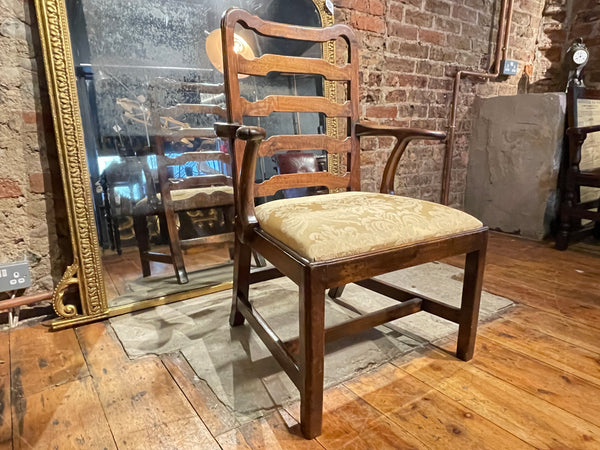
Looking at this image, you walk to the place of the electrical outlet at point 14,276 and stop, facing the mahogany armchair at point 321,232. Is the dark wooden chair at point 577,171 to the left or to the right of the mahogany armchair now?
left

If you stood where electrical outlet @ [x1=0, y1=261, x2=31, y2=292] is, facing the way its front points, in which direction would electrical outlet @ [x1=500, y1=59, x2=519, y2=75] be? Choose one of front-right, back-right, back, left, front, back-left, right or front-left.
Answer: left

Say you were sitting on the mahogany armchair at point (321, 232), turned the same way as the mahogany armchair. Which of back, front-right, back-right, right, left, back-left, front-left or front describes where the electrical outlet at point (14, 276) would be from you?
back-right

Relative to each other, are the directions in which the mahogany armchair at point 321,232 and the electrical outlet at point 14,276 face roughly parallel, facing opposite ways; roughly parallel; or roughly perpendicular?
roughly parallel

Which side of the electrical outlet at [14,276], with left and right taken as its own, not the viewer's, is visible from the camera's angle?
front

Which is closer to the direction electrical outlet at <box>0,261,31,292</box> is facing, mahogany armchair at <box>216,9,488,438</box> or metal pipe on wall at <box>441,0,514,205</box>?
the mahogany armchair

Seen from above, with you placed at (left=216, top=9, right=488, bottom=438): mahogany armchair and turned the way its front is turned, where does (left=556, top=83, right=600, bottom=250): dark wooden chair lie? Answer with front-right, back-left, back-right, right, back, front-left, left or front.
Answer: left

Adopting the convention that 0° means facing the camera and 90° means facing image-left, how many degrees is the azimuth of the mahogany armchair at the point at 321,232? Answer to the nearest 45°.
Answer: approximately 315°

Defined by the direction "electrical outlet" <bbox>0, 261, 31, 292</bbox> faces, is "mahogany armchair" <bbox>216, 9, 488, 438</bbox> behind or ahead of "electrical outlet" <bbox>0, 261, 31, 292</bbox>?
ahead

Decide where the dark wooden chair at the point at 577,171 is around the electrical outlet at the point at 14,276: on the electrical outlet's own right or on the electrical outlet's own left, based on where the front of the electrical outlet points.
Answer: on the electrical outlet's own left

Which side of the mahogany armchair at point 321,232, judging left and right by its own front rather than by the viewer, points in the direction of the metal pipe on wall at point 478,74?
left

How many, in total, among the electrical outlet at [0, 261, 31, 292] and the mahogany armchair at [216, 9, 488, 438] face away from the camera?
0
